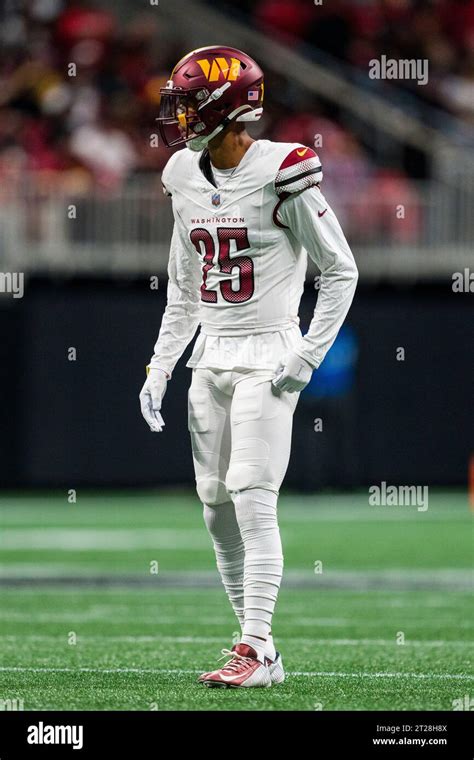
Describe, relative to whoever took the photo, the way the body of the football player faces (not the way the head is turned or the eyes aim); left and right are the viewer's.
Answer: facing the viewer and to the left of the viewer

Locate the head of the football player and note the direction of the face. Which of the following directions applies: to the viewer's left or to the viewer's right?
to the viewer's left
